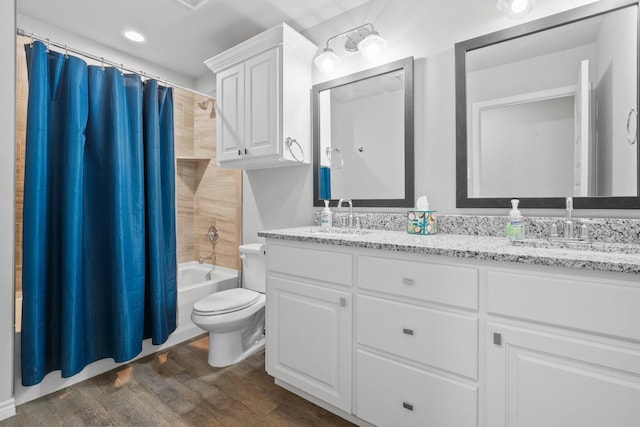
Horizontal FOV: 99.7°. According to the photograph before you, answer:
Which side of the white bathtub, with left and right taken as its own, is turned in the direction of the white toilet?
front

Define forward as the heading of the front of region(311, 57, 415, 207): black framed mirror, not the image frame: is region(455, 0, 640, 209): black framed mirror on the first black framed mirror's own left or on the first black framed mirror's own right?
on the first black framed mirror's own left

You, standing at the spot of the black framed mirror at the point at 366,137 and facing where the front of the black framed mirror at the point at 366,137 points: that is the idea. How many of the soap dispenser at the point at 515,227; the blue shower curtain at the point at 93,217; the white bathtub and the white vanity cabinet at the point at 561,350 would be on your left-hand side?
2

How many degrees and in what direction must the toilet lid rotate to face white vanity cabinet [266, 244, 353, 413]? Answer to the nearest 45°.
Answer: approximately 90° to its left

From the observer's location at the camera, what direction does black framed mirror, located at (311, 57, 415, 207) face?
facing the viewer and to the left of the viewer

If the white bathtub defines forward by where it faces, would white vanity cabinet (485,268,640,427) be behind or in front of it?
in front

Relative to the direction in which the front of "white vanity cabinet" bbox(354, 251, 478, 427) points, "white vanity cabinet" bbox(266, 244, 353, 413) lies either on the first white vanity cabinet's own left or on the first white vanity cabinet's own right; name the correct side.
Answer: on the first white vanity cabinet's own right

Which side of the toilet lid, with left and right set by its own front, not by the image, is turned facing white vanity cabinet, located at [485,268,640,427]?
left

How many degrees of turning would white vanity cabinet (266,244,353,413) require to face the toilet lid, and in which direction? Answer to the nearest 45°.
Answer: approximately 90° to its right
